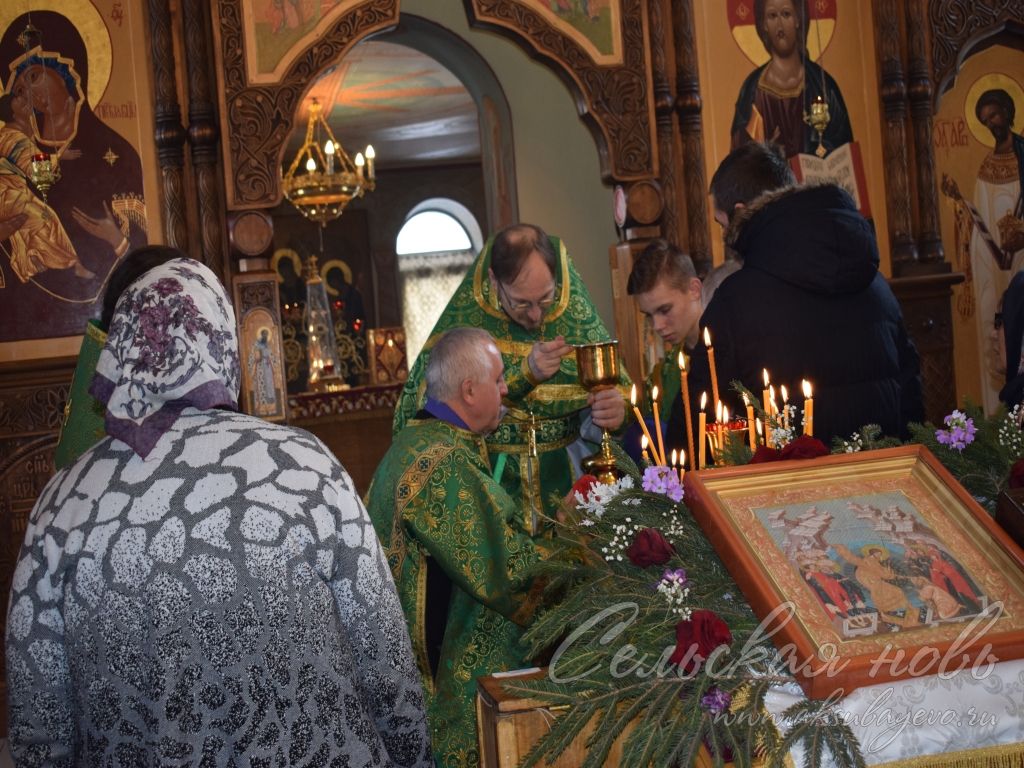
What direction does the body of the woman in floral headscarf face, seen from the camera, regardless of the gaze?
away from the camera

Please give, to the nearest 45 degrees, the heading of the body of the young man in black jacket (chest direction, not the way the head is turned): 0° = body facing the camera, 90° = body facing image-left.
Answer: approximately 135°

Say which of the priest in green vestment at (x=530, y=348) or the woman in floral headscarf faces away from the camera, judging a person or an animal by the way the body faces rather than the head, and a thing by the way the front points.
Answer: the woman in floral headscarf

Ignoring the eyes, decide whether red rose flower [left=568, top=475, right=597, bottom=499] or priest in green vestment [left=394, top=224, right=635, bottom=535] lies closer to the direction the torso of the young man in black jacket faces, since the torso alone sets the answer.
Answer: the priest in green vestment

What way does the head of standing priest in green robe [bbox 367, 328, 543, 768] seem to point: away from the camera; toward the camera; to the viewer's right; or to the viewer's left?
to the viewer's right

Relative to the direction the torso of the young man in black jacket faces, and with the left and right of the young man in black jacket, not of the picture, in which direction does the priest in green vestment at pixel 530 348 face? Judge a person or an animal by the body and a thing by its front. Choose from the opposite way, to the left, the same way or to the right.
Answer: the opposite way

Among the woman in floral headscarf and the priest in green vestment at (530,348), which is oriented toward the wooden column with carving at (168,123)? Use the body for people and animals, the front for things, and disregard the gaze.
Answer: the woman in floral headscarf

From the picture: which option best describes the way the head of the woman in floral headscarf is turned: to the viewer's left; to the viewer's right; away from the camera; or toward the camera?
away from the camera

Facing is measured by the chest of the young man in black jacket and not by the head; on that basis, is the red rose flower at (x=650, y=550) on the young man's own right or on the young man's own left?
on the young man's own left

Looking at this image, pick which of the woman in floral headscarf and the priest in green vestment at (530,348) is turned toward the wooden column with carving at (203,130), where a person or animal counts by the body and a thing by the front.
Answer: the woman in floral headscarf

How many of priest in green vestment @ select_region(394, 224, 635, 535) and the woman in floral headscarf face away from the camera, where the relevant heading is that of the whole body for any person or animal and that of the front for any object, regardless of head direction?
1

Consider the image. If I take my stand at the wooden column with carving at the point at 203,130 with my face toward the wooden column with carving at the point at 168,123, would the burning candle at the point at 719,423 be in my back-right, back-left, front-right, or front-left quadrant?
back-left

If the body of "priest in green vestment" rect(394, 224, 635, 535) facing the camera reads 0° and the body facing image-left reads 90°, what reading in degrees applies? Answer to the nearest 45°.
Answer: approximately 315°
